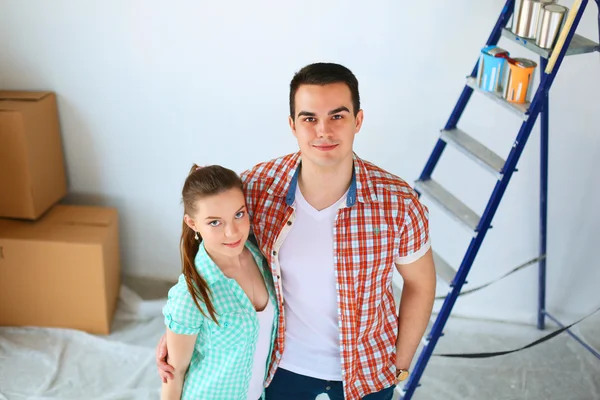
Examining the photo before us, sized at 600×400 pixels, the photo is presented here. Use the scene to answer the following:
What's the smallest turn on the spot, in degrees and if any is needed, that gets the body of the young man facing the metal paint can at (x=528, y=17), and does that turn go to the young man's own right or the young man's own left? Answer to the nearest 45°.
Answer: approximately 135° to the young man's own left

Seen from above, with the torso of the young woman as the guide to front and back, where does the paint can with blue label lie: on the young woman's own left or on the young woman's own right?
on the young woman's own left

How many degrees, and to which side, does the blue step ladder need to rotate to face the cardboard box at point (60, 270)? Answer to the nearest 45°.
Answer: approximately 45° to its right

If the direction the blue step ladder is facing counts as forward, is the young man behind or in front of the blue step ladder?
in front

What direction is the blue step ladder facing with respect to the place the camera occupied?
facing the viewer and to the left of the viewer

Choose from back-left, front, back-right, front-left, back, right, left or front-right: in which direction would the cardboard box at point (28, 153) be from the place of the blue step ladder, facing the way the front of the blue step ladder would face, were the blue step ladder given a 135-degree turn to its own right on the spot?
left

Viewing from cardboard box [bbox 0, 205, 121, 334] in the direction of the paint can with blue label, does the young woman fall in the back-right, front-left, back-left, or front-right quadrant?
front-right

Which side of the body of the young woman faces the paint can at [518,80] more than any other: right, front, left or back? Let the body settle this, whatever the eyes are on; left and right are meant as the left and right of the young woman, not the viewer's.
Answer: left

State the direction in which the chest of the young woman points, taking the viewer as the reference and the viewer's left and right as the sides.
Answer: facing the viewer and to the right of the viewer

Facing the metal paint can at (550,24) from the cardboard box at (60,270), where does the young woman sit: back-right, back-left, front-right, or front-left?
front-right

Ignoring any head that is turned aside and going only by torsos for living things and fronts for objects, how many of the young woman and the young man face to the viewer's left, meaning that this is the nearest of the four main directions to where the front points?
0

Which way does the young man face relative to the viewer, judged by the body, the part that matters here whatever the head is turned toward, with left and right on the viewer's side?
facing the viewer
